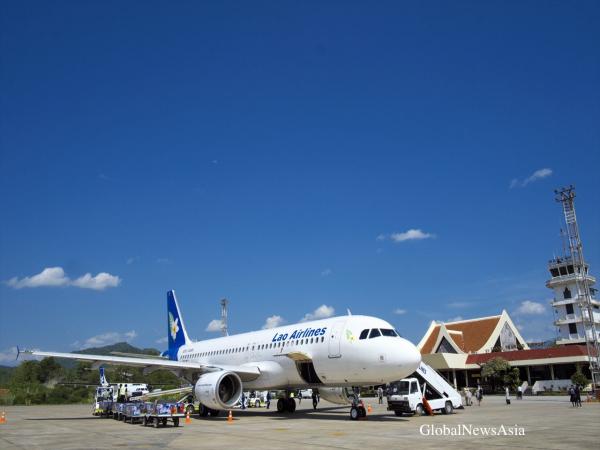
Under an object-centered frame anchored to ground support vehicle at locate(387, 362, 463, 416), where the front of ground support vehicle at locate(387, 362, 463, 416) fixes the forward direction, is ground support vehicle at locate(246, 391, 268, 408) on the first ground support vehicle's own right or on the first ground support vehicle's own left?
on the first ground support vehicle's own right

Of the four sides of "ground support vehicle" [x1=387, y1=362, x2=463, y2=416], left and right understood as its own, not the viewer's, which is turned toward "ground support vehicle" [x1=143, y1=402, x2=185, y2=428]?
front

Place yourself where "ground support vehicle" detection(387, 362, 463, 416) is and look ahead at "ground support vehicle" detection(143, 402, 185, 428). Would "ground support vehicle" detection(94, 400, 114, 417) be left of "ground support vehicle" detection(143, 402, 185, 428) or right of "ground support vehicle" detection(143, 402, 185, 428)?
right

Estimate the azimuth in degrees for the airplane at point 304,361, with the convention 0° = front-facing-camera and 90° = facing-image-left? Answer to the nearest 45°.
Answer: approximately 315°

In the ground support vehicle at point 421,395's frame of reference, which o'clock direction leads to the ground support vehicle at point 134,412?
the ground support vehicle at point 134,412 is roughly at 1 o'clock from the ground support vehicle at point 421,395.

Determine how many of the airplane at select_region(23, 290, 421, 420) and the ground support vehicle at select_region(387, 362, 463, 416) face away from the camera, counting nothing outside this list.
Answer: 0

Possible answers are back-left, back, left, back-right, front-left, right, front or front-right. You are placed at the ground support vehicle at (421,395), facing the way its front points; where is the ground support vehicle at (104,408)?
front-right

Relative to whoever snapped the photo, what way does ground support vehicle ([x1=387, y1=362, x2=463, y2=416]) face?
facing the viewer and to the left of the viewer

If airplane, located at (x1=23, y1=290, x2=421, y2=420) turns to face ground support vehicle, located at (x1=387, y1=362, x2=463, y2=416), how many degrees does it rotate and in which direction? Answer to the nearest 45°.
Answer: approximately 45° to its left

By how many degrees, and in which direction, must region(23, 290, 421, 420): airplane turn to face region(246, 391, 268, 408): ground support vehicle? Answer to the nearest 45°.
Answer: approximately 135° to its left

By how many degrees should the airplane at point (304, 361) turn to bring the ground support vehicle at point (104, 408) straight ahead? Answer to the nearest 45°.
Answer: approximately 180°
